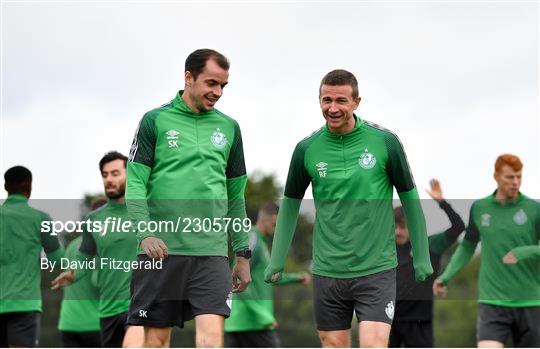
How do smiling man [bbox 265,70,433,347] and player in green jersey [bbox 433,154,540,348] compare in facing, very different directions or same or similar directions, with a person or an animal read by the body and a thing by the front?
same or similar directions

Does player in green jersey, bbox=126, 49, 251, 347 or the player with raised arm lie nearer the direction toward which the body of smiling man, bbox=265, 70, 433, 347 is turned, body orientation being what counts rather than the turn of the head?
the player in green jersey

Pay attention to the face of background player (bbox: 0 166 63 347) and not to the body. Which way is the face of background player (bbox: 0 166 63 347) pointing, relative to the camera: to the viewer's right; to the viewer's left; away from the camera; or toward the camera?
away from the camera

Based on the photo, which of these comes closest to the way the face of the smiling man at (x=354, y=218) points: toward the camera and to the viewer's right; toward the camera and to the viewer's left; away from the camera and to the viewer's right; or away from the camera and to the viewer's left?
toward the camera and to the viewer's left

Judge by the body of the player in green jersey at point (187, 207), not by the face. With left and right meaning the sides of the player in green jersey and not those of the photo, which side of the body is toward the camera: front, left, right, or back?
front

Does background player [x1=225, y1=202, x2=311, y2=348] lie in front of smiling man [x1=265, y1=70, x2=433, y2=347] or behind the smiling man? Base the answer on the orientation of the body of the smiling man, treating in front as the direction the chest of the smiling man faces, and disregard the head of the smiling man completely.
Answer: behind

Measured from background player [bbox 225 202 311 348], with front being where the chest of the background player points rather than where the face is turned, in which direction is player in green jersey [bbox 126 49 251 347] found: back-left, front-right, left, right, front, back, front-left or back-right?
right

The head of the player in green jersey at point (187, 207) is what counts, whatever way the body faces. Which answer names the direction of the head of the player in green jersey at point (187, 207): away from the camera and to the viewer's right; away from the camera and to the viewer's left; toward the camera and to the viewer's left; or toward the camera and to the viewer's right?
toward the camera and to the viewer's right

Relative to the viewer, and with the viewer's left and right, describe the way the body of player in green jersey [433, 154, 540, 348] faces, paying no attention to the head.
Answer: facing the viewer
